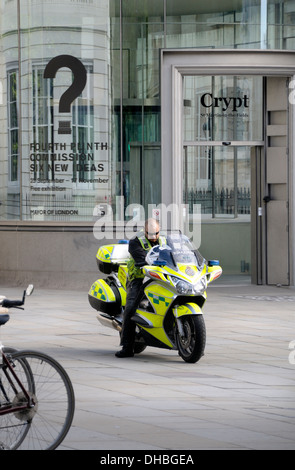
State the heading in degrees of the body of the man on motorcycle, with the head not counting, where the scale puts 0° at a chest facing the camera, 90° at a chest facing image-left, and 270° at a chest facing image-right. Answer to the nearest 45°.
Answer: approximately 315°

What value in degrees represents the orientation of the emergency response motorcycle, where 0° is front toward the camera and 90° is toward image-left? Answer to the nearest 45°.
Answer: approximately 315°
